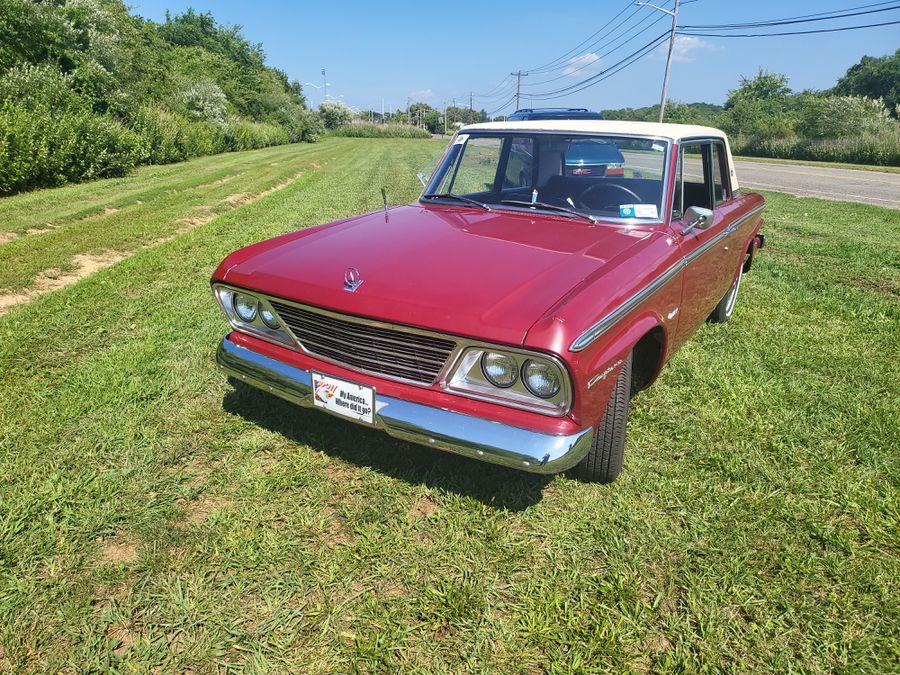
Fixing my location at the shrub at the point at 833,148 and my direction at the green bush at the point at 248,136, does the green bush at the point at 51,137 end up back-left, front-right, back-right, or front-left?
front-left

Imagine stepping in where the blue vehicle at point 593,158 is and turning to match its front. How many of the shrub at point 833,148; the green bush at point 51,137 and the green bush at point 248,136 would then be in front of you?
0

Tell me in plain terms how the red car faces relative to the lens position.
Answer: facing the viewer and to the left of the viewer

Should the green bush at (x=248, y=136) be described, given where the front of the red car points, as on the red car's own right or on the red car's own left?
on the red car's own right

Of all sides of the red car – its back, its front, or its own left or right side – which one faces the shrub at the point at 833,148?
back

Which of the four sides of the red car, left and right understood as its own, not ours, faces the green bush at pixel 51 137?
right
